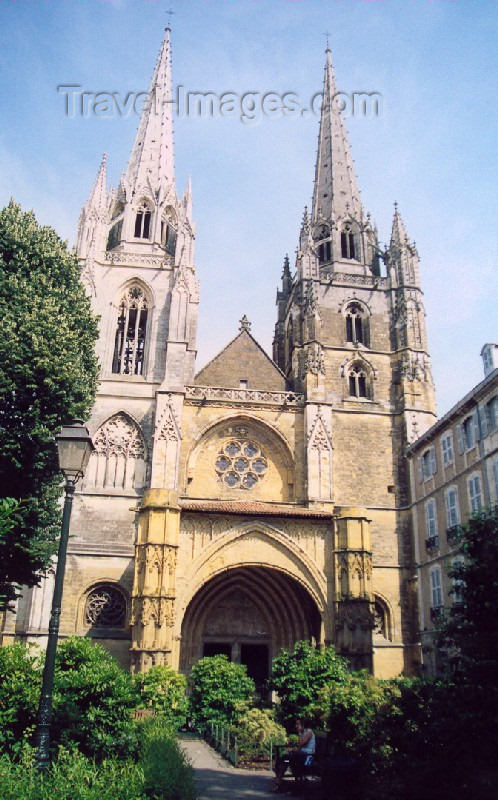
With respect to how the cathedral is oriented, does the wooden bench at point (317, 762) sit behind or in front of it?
in front

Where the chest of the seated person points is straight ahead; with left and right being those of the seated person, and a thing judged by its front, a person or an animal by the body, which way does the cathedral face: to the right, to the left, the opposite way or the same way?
to the left

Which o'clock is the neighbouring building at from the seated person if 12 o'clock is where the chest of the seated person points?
The neighbouring building is roughly at 4 o'clock from the seated person.

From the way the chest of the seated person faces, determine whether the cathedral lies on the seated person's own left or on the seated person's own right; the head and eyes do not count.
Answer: on the seated person's own right

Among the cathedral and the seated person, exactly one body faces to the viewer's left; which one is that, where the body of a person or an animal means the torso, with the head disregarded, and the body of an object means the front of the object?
the seated person

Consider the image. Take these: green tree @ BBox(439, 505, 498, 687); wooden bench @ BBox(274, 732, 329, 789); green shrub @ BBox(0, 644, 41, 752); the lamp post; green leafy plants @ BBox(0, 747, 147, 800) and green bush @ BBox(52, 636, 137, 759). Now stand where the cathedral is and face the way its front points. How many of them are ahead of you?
6

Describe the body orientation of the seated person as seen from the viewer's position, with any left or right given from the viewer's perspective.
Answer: facing to the left of the viewer

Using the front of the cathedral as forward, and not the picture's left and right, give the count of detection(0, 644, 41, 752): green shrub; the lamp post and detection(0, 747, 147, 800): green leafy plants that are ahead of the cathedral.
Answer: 3

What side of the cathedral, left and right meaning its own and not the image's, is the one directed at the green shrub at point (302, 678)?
front

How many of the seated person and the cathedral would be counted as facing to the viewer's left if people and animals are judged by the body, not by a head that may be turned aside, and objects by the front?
1

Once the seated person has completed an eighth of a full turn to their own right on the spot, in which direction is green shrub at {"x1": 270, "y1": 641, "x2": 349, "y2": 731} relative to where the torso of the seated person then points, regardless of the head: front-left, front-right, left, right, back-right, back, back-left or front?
front-right

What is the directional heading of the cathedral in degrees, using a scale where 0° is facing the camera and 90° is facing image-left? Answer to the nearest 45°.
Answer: approximately 0°
